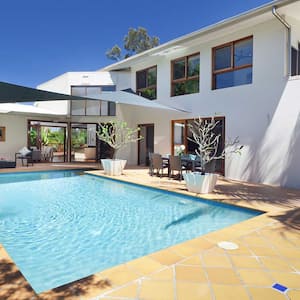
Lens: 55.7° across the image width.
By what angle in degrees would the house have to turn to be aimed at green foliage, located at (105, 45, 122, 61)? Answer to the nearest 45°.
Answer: approximately 135° to its right

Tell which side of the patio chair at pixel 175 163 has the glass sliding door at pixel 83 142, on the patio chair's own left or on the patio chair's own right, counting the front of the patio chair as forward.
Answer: on the patio chair's own left

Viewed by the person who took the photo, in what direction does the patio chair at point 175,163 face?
facing away from the viewer and to the right of the viewer

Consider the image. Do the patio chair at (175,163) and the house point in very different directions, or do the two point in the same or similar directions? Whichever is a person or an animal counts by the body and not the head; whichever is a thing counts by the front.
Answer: very different directions

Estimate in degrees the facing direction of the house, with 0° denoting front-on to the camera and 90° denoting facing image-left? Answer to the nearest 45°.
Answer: approximately 45°

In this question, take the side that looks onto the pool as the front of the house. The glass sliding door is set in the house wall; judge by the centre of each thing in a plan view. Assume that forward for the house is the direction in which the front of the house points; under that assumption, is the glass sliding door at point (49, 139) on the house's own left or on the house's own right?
on the house's own right

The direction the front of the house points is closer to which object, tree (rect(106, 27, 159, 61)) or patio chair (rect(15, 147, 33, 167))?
the patio chair

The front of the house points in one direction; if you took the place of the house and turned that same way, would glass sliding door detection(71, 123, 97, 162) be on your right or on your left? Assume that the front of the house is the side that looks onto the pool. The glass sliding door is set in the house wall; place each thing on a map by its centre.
on your right

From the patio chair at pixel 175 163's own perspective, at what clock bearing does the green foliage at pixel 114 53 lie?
The green foliage is roughly at 10 o'clock from the patio chair.
